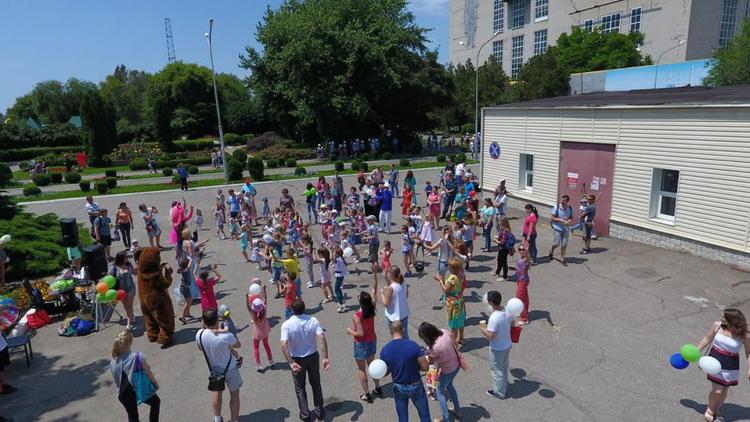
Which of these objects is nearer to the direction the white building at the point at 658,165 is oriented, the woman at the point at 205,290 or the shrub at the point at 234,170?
the woman

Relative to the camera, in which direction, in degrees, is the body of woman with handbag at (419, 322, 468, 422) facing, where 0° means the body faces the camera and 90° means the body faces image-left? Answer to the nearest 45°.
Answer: approximately 135°

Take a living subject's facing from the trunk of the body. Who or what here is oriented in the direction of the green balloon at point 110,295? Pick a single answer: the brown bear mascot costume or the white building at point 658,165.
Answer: the white building

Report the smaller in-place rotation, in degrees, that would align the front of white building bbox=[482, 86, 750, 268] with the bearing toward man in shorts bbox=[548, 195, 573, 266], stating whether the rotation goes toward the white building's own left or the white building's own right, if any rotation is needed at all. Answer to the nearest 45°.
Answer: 0° — it already faces them

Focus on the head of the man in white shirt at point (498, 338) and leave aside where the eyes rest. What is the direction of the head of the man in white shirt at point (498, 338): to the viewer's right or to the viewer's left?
to the viewer's left

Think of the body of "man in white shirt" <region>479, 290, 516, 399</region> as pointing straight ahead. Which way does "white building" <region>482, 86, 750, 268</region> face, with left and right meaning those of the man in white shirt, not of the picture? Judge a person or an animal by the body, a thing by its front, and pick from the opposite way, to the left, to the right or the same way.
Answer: to the left

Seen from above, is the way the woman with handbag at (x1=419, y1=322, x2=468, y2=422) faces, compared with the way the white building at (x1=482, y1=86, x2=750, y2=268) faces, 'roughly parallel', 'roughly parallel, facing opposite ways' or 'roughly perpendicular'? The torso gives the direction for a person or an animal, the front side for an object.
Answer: roughly perpendicular

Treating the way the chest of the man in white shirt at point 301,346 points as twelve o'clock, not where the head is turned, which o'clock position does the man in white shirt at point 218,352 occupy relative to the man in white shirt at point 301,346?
the man in white shirt at point 218,352 is roughly at 9 o'clock from the man in white shirt at point 301,346.

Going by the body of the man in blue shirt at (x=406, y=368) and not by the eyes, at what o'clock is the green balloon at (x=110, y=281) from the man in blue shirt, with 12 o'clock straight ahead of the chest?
The green balloon is roughly at 10 o'clock from the man in blue shirt.

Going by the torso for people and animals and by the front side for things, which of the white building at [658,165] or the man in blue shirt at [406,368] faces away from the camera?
the man in blue shirt

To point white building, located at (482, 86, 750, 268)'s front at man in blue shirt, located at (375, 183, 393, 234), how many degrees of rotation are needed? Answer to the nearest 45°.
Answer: approximately 45° to its right

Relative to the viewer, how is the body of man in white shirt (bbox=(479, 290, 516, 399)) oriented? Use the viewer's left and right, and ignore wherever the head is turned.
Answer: facing away from the viewer and to the left of the viewer

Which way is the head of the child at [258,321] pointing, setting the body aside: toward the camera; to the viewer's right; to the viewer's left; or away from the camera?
away from the camera

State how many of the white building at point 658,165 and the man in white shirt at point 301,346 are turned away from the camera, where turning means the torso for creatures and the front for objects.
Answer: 1

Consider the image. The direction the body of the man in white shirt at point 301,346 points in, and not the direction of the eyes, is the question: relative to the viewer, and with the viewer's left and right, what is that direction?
facing away from the viewer

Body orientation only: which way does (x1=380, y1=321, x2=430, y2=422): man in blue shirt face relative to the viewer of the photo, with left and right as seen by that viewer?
facing away from the viewer

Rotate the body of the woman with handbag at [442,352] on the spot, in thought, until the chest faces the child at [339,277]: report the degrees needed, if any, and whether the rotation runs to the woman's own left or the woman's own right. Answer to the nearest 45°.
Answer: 0° — they already face them
